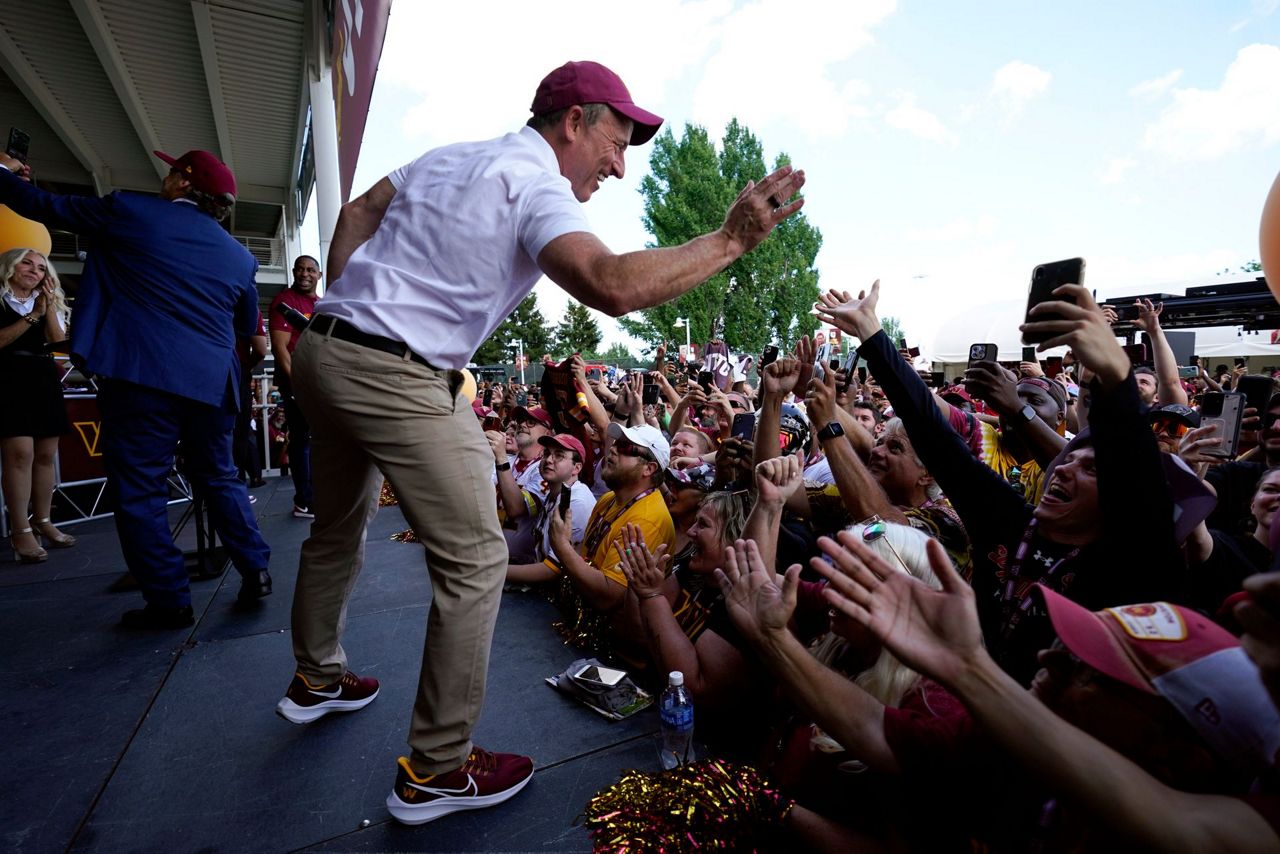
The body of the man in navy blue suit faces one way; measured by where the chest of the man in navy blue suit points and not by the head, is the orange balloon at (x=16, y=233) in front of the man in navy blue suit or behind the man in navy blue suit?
in front

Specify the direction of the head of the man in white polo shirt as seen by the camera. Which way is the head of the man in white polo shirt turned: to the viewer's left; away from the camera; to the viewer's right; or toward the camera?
to the viewer's right

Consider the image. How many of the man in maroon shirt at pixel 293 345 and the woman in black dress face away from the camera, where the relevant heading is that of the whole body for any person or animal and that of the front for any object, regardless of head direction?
0

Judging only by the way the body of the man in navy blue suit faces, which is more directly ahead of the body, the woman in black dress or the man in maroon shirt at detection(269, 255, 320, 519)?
the woman in black dress

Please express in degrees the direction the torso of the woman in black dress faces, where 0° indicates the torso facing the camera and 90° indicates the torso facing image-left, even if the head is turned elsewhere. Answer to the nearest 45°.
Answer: approximately 315°

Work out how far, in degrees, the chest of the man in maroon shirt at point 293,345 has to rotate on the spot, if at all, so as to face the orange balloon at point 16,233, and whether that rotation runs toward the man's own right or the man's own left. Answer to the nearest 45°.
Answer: approximately 135° to the man's own right

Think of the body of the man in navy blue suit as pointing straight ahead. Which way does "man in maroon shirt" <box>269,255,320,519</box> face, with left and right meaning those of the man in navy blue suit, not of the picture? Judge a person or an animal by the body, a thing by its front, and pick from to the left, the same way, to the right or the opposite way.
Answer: the opposite way

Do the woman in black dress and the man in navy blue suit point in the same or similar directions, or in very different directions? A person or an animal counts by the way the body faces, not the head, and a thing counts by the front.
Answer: very different directions

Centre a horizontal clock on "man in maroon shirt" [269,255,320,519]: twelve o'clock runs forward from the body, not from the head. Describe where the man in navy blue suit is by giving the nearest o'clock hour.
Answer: The man in navy blue suit is roughly at 2 o'clock from the man in maroon shirt.

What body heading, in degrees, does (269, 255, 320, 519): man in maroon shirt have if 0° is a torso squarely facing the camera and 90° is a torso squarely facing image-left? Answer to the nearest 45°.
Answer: approximately 315°
